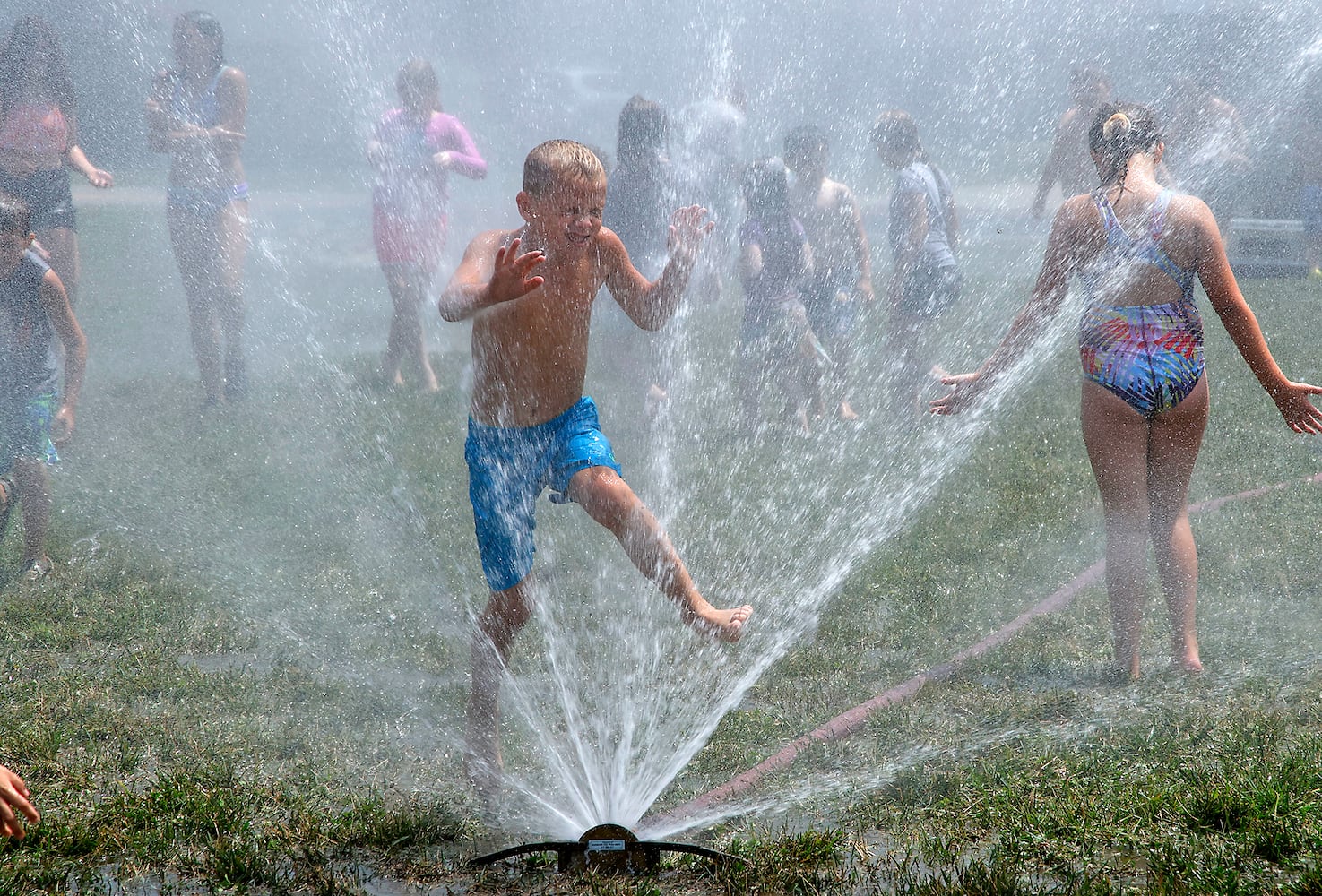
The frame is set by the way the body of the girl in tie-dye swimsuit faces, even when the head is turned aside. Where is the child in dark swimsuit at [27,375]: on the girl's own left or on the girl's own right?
on the girl's own left

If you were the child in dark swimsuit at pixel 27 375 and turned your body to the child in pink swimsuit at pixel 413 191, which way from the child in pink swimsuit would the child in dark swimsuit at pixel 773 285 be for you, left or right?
right

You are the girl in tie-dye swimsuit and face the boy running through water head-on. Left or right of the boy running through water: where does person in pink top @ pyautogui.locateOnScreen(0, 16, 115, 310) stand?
right

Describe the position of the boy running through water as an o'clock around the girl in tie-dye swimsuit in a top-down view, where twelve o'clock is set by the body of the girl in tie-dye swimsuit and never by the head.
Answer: The boy running through water is roughly at 8 o'clock from the girl in tie-dye swimsuit.

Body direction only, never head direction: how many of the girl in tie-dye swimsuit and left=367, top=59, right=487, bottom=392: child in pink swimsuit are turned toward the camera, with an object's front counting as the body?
1

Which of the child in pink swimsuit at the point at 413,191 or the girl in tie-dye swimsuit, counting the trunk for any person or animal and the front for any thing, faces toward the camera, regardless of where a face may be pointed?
the child in pink swimsuit

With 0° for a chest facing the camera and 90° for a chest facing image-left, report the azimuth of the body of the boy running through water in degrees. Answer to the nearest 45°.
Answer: approximately 315°

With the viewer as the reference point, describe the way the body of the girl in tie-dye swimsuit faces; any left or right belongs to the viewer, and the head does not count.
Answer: facing away from the viewer

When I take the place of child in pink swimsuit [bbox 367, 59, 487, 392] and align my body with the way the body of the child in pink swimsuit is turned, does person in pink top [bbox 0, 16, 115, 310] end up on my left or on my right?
on my right

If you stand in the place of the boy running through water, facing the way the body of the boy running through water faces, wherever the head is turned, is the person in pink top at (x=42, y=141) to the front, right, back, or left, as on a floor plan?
back

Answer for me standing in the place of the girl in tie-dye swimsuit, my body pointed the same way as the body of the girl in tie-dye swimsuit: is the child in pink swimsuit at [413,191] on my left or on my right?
on my left

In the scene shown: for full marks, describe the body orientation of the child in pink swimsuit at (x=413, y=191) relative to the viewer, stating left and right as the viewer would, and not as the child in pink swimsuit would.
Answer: facing the viewer

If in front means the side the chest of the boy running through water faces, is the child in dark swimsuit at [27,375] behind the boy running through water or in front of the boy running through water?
behind
